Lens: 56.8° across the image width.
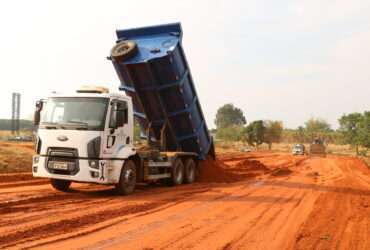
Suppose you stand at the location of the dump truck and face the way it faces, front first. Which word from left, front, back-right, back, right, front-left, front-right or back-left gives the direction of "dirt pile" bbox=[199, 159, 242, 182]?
back

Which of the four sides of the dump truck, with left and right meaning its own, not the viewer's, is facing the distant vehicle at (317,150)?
back

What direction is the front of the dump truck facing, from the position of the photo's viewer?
facing the viewer and to the left of the viewer
